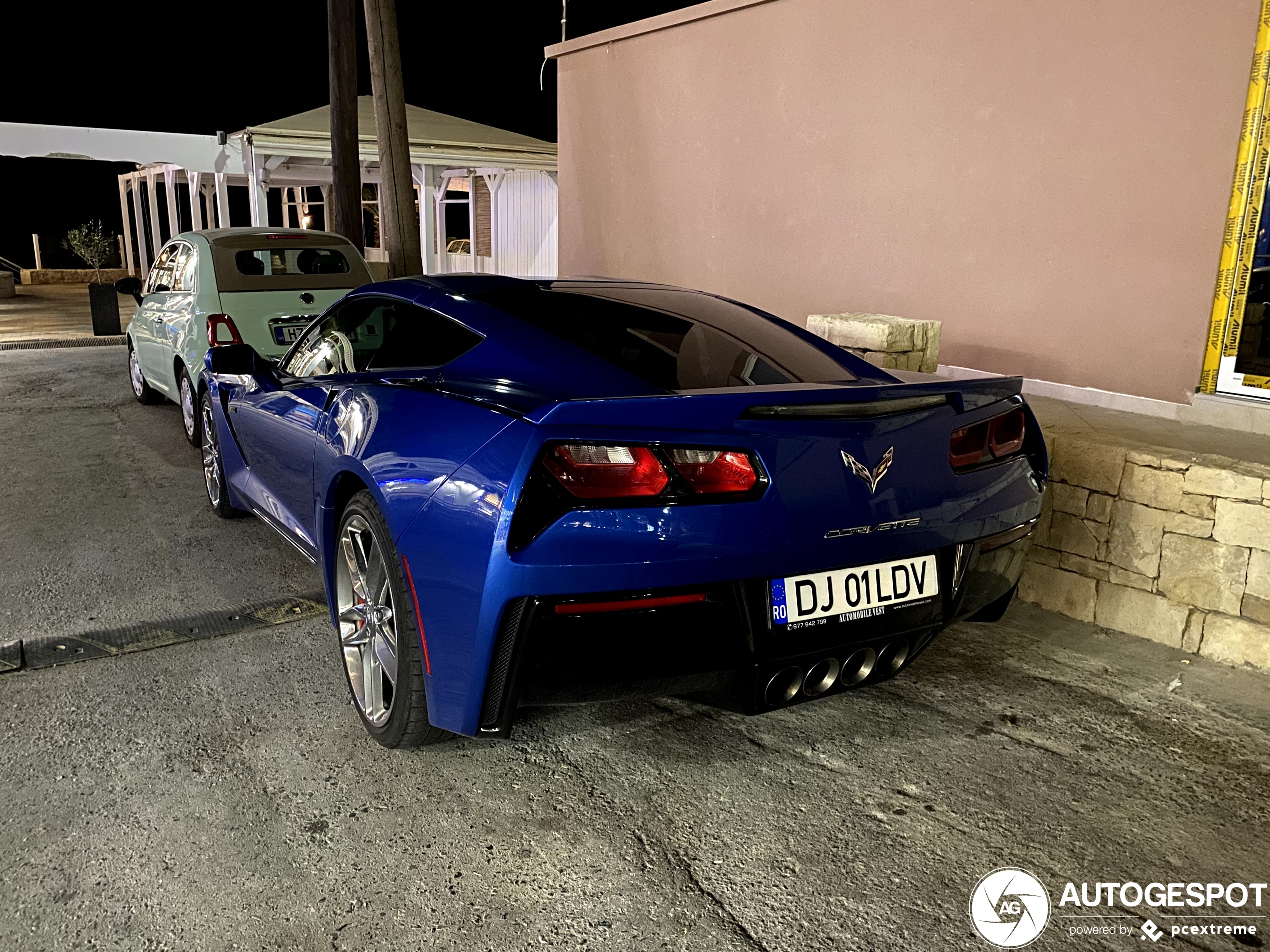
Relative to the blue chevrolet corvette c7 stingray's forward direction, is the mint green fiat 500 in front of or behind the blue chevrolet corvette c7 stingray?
in front

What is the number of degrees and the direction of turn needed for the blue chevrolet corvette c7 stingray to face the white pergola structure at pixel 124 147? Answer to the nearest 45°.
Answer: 0° — it already faces it

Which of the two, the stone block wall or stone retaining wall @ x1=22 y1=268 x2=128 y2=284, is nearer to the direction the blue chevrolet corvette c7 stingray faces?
the stone retaining wall

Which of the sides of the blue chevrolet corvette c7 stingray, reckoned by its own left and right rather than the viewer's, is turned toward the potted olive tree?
front

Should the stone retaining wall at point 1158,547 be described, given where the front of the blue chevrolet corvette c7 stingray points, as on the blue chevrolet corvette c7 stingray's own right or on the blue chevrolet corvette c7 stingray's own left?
on the blue chevrolet corvette c7 stingray's own right

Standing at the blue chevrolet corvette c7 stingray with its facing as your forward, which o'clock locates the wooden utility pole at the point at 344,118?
The wooden utility pole is roughly at 1 o'clock from the blue chevrolet corvette c7 stingray.

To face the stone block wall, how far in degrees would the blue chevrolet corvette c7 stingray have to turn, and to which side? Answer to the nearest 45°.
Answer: approximately 90° to its right

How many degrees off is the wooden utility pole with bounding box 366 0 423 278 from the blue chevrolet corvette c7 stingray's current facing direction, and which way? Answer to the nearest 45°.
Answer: approximately 45° to its right

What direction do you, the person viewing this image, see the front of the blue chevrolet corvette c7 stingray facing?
facing away from the viewer and to the left of the viewer

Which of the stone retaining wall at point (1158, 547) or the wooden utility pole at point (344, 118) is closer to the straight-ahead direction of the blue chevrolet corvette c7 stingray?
the wooden utility pole

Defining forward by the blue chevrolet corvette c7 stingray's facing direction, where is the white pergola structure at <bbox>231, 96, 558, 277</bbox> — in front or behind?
in front

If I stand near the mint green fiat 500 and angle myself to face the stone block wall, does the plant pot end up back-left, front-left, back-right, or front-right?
back-left

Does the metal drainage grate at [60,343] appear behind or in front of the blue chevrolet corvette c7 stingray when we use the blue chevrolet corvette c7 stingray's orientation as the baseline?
in front

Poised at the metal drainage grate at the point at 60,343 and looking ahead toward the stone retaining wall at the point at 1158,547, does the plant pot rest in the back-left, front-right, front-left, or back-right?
back-left

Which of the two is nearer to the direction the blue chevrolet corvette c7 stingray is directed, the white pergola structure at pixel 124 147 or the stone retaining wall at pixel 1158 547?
the white pergola structure

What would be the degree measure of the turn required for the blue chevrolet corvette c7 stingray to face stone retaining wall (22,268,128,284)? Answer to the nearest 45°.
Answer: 0° — it already faces it
